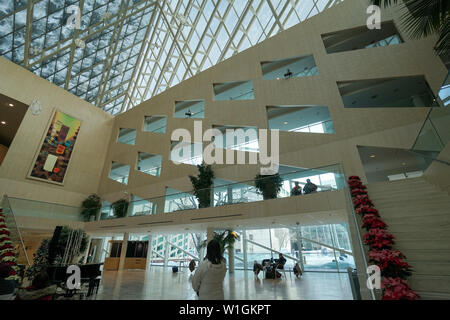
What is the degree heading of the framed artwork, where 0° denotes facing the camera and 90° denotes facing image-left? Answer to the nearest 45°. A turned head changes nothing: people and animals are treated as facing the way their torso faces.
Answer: approximately 315°

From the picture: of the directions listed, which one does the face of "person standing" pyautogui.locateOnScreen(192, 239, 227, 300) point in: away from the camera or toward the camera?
away from the camera

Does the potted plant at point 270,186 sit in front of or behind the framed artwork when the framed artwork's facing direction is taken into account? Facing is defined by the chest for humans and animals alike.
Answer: in front
